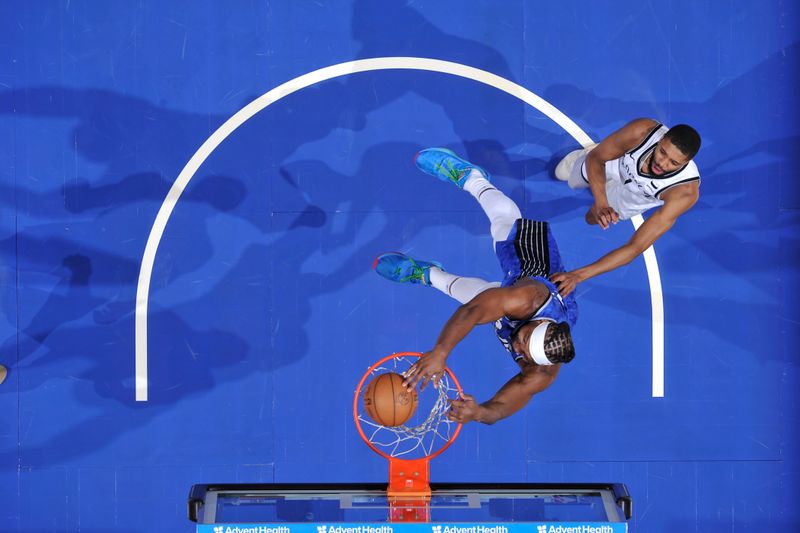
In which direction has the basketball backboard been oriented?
away from the camera

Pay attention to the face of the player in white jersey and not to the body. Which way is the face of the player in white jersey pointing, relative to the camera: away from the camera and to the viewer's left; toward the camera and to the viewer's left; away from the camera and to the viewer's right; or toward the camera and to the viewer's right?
toward the camera and to the viewer's left

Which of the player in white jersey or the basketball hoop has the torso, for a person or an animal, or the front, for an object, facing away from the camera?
the basketball hoop

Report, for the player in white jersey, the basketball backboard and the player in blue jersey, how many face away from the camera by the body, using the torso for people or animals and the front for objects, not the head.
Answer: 1
